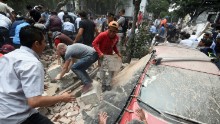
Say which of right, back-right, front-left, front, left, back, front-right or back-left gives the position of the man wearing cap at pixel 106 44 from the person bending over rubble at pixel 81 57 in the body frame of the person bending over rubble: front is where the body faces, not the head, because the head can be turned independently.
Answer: back

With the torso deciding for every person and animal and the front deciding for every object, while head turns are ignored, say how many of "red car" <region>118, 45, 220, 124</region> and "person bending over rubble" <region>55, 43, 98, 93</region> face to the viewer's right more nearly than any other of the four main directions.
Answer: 0

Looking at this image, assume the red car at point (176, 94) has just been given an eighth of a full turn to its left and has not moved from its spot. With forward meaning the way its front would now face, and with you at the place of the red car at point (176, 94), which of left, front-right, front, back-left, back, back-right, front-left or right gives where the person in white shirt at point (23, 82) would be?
front-right

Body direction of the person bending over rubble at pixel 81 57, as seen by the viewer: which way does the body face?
to the viewer's left

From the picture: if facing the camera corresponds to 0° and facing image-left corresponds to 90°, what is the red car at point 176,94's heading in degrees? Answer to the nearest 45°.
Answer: approximately 45°

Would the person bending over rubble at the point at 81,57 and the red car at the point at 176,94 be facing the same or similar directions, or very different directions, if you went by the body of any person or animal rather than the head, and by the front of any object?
same or similar directions

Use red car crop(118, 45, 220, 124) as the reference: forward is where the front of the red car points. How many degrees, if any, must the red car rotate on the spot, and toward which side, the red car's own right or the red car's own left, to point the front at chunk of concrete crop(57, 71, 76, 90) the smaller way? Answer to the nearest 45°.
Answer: approximately 90° to the red car's own right
